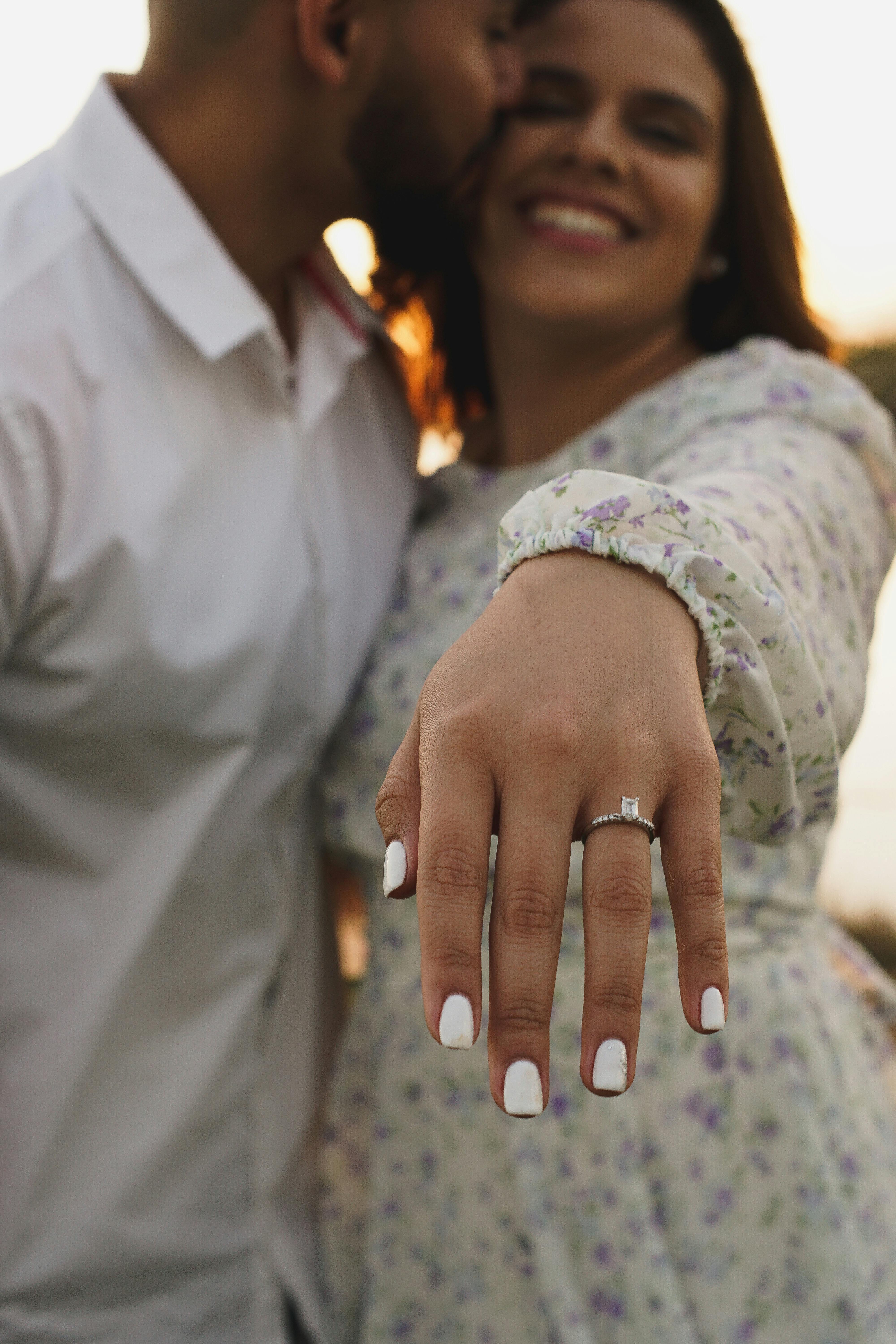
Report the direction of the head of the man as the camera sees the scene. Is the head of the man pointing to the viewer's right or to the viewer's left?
to the viewer's right

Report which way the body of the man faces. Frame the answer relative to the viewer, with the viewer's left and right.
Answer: facing the viewer and to the right of the viewer
